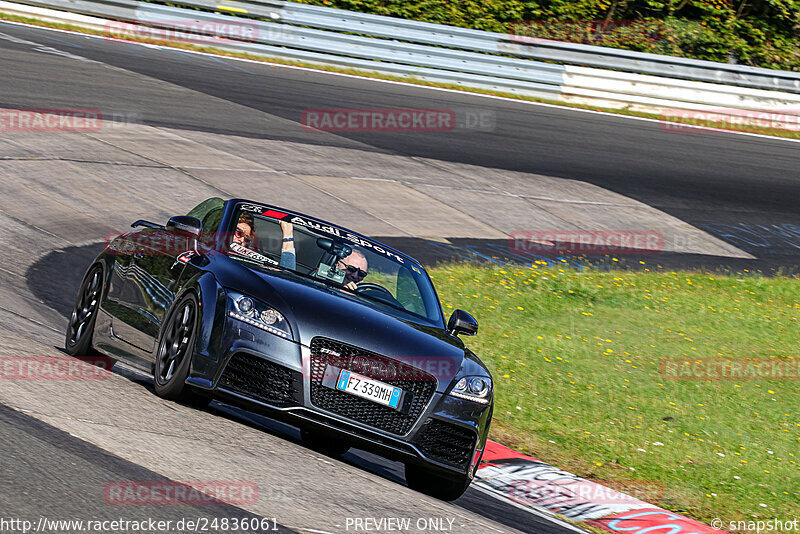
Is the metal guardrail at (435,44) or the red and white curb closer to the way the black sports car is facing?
the red and white curb

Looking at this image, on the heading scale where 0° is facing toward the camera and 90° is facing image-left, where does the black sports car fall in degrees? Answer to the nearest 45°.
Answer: approximately 315°

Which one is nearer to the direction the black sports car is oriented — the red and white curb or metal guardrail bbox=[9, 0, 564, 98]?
the red and white curb

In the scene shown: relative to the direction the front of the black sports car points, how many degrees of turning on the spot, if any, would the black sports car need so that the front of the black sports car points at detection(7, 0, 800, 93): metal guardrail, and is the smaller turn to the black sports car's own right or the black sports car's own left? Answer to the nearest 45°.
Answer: approximately 135° to the black sports car's own left

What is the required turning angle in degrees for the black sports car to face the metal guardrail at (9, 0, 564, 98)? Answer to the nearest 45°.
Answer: approximately 135° to its left
